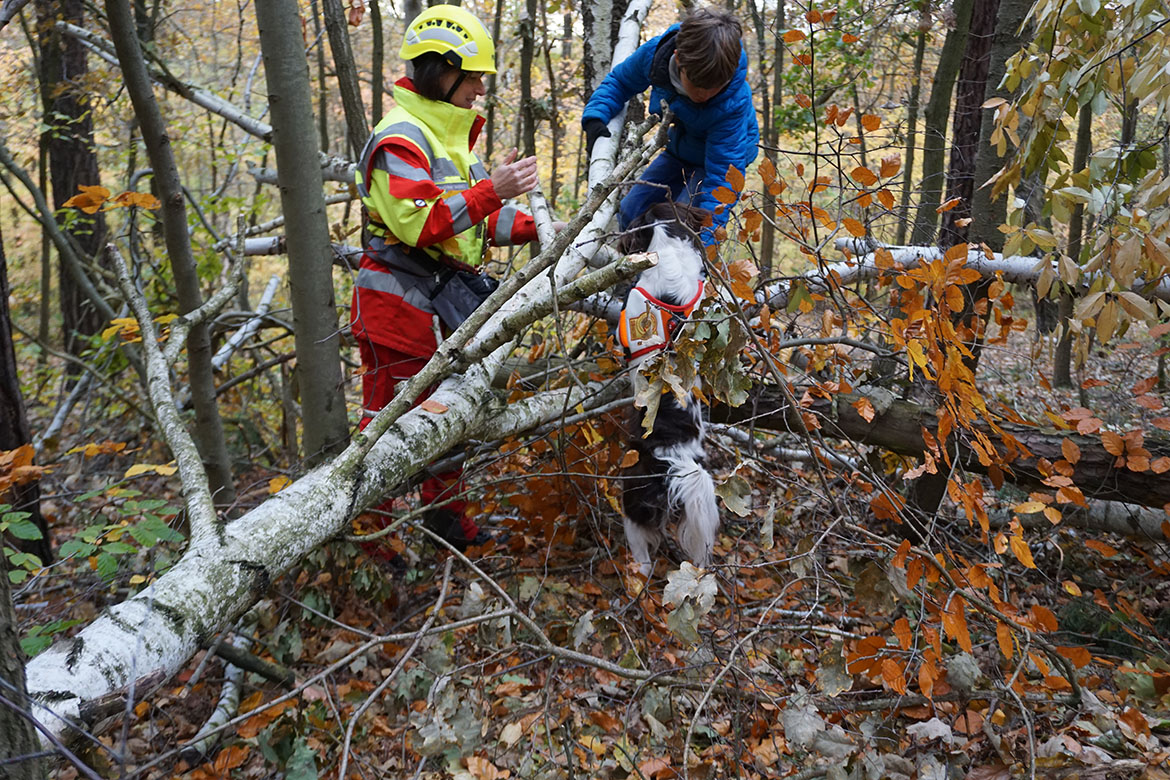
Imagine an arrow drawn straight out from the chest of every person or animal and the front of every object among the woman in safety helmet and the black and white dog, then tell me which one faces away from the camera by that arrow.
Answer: the black and white dog

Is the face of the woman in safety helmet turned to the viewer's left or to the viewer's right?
to the viewer's right

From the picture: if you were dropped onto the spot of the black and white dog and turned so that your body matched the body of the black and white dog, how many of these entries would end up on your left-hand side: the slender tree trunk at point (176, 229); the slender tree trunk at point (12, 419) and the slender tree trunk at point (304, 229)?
3

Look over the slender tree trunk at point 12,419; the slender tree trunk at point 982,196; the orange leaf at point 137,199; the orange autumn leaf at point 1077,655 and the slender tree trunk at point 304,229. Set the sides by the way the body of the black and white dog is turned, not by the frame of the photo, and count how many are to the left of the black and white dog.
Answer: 3

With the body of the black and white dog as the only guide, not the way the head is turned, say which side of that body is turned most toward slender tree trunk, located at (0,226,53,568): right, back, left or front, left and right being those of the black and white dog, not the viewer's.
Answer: left

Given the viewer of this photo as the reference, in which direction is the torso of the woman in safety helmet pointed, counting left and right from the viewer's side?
facing to the right of the viewer

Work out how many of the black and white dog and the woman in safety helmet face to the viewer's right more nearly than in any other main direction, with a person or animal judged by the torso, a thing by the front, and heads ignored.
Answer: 1

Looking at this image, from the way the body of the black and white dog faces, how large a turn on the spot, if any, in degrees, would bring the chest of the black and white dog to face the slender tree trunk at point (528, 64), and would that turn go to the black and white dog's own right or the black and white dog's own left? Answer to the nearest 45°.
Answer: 0° — it already faces it

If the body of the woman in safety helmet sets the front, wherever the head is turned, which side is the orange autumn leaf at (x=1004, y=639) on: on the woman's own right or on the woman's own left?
on the woman's own right

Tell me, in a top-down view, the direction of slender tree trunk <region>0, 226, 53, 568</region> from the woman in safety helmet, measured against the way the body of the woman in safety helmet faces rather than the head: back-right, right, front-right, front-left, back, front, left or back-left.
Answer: back

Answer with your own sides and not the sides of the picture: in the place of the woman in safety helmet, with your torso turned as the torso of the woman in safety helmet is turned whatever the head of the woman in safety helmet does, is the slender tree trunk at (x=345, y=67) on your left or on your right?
on your left

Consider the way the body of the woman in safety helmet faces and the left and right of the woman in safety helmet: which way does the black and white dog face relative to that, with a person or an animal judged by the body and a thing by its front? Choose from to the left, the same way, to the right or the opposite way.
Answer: to the left

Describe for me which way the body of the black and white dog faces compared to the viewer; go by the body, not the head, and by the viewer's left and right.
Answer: facing away from the viewer

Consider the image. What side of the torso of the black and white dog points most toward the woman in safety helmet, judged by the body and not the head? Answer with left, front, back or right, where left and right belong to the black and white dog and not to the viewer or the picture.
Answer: left
